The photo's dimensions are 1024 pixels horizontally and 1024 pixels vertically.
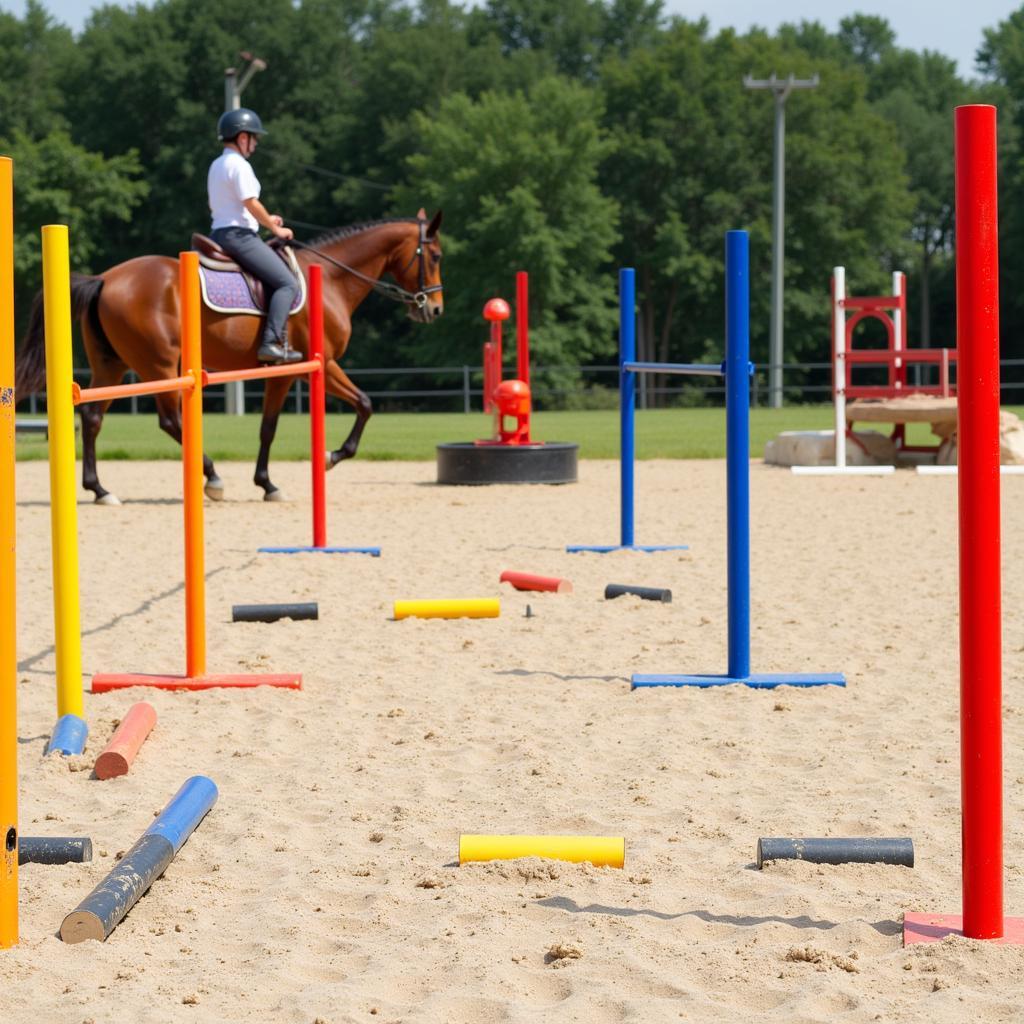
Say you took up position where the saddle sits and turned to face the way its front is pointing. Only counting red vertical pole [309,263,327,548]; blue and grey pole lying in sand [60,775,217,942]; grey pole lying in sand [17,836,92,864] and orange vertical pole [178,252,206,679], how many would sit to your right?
4

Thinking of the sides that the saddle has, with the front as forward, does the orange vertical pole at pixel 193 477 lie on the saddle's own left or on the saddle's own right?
on the saddle's own right

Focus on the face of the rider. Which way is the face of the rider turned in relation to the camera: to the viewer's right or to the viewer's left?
to the viewer's right

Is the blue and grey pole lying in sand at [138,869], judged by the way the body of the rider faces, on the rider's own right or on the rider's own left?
on the rider's own right

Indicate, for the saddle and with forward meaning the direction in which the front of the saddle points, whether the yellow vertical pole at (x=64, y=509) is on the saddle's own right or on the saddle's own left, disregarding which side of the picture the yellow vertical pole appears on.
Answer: on the saddle's own right

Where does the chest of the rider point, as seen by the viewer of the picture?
to the viewer's right

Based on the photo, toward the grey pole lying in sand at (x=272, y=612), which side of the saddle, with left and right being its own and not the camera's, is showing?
right

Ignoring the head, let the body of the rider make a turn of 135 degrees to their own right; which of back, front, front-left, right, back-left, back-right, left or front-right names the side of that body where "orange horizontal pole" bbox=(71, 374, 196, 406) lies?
front-left

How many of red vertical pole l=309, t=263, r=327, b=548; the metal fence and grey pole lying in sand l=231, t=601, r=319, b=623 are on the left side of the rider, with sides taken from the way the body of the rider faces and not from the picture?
1

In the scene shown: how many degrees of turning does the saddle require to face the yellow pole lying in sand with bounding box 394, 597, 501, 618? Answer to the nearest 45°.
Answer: approximately 90° to its right

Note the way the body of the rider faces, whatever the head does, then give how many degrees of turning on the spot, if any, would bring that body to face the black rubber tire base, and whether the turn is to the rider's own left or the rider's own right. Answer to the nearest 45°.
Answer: approximately 45° to the rider's own left

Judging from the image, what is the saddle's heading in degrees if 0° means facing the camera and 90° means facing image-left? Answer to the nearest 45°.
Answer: approximately 270°

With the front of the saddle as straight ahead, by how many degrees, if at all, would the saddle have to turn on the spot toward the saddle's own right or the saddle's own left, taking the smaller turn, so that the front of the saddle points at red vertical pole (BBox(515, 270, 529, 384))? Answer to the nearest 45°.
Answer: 0° — it already faces it

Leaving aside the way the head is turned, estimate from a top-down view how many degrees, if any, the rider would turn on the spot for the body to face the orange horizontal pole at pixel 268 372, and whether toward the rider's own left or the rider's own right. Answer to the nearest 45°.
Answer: approximately 90° to the rider's own right
